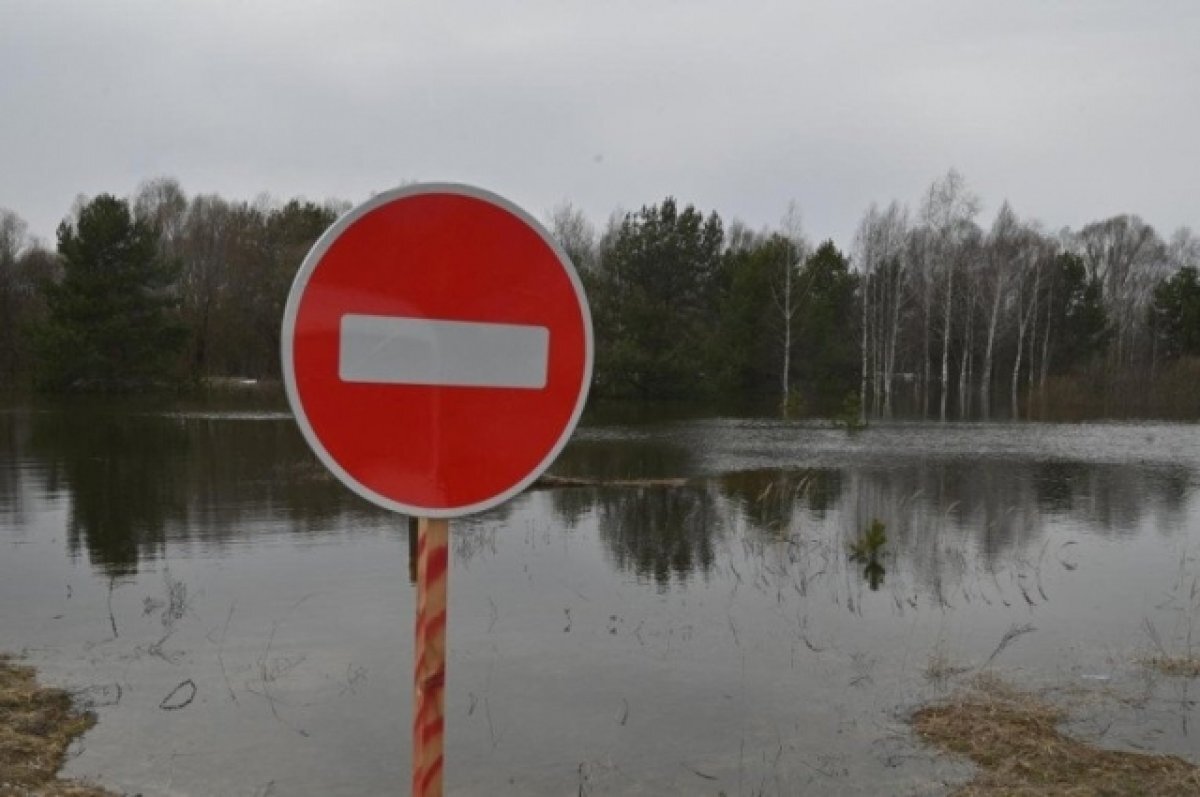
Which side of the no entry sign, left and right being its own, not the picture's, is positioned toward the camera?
front

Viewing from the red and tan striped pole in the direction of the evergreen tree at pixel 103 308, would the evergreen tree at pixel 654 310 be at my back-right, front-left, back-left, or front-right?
front-right

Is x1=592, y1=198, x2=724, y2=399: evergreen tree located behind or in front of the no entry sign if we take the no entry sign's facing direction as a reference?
behind

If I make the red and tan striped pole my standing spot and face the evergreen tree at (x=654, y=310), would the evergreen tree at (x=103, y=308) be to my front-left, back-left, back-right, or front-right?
front-left

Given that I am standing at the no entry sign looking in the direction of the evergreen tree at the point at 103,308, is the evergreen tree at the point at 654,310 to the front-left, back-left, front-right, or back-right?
front-right

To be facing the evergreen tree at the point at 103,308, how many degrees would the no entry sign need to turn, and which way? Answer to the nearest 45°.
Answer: approximately 180°
